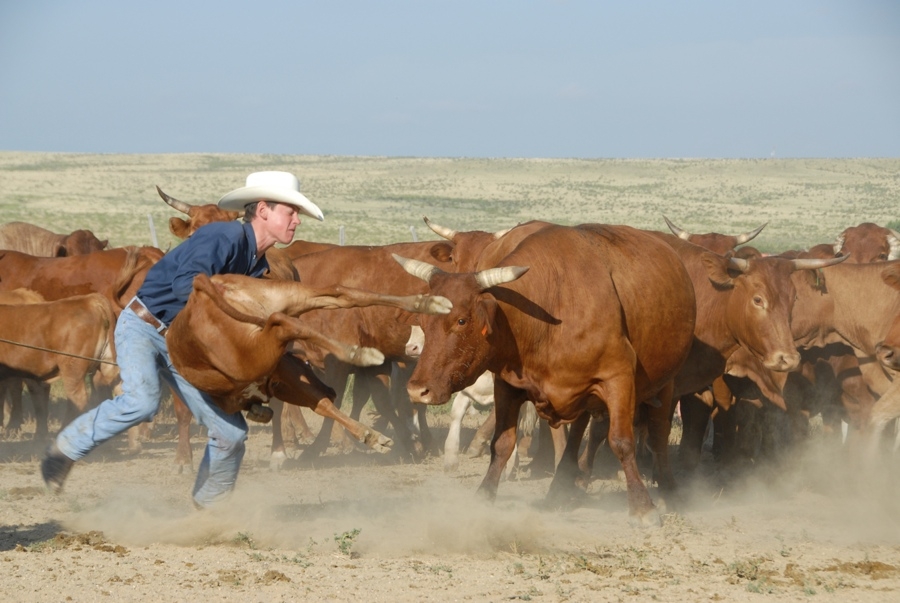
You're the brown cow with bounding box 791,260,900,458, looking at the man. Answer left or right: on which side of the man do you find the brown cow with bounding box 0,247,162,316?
right

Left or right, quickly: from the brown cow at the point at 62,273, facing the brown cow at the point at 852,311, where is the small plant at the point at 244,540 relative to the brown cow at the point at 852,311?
right

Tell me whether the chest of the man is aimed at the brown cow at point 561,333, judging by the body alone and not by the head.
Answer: yes

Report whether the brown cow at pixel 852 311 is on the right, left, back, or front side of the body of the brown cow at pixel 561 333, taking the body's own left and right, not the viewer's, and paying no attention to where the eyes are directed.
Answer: back

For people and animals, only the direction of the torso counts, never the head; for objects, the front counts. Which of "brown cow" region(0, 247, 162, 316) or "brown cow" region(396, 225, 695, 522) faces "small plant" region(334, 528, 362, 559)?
"brown cow" region(396, 225, 695, 522)

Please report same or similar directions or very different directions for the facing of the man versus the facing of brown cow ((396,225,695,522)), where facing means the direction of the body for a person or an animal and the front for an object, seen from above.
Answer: very different directions

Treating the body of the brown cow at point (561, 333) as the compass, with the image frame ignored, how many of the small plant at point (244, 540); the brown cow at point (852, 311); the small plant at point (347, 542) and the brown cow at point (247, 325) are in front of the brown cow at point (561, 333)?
3

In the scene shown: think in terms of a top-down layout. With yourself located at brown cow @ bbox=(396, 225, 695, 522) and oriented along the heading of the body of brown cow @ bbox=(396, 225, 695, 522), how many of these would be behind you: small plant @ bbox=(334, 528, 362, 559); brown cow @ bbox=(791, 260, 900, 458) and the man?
1

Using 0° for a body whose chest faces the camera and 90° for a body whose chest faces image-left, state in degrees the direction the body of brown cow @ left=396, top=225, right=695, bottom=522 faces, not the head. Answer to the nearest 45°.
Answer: approximately 45°

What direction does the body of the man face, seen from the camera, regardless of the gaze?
to the viewer's right

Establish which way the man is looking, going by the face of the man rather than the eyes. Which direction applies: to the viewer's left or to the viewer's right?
to the viewer's right

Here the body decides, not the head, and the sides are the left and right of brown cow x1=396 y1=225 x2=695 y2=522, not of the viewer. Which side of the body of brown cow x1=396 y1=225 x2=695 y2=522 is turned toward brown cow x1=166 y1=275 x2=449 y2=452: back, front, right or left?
front

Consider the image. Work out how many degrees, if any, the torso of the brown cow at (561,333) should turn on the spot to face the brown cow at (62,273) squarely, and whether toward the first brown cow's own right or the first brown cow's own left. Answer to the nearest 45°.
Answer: approximately 90° to the first brown cow's own right
